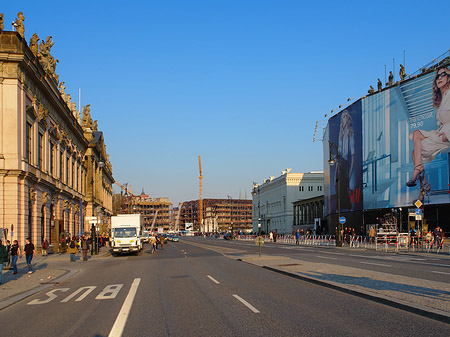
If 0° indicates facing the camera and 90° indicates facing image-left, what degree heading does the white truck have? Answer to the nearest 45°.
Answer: approximately 0°
